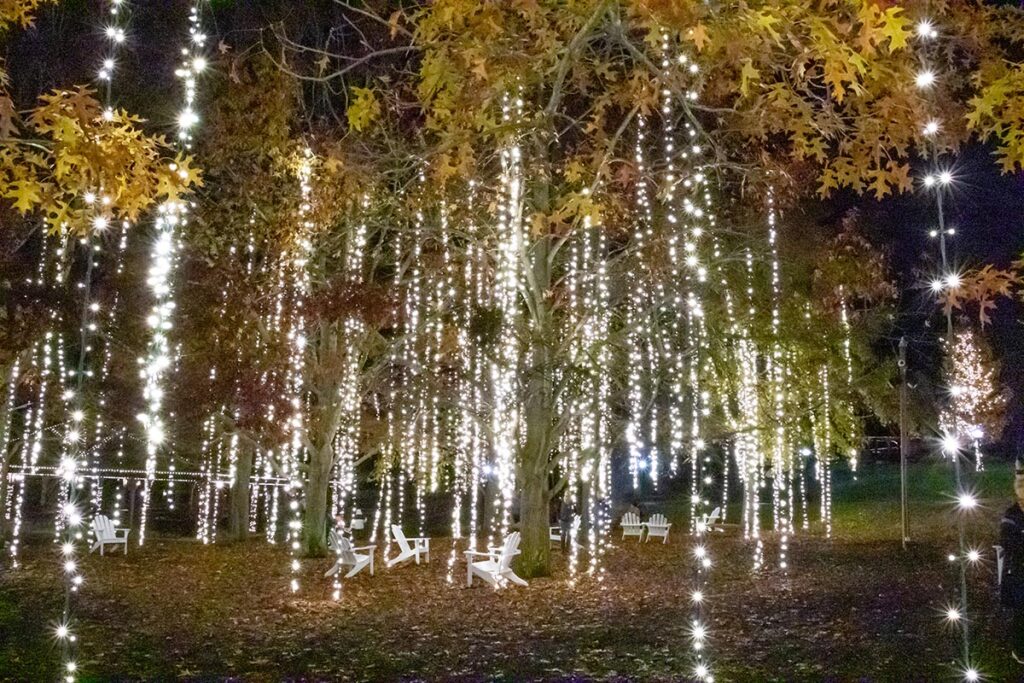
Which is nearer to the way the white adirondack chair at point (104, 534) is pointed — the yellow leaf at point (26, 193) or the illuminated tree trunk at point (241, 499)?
the yellow leaf

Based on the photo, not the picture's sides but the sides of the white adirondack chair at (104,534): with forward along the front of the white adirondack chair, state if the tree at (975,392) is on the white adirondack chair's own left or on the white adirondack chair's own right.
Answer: on the white adirondack chair's own left

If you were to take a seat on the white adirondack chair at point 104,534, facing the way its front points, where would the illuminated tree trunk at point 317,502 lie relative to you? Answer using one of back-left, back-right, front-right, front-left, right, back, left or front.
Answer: front-left

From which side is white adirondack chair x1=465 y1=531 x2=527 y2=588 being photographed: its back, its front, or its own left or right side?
left

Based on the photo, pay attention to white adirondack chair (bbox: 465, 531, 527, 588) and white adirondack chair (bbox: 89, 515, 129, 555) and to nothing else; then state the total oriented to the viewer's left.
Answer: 1

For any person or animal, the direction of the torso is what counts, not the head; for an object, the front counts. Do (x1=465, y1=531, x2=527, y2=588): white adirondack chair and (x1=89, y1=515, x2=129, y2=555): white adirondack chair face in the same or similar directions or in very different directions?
very different directions

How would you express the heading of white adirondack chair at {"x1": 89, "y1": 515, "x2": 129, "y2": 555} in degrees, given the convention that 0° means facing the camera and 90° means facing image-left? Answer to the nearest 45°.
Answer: approximately 315°
